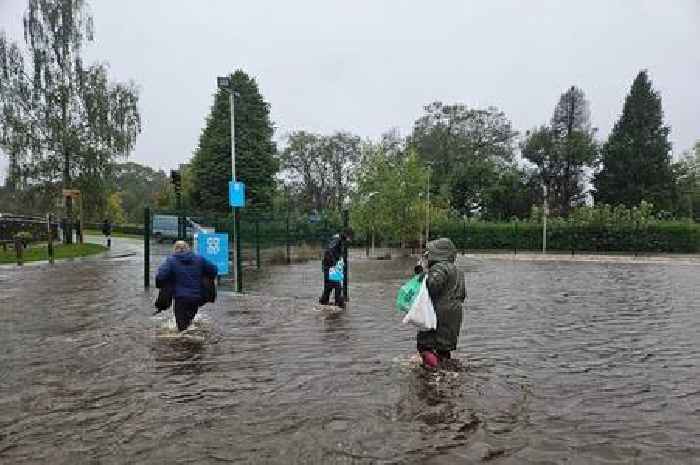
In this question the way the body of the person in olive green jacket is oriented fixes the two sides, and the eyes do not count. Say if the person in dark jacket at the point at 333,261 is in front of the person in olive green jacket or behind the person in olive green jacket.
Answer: in front

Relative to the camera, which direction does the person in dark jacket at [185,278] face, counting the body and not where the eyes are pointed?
away from the camera

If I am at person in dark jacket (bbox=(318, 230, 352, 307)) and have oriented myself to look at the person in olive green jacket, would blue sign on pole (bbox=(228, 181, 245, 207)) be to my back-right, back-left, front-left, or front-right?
back-right

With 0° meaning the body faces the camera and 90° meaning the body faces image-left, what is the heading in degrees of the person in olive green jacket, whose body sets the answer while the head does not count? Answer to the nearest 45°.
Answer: approximately 135°

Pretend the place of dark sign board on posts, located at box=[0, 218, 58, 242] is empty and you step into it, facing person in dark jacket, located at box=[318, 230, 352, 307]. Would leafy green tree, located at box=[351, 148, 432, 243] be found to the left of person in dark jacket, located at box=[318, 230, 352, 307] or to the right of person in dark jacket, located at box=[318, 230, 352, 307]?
left

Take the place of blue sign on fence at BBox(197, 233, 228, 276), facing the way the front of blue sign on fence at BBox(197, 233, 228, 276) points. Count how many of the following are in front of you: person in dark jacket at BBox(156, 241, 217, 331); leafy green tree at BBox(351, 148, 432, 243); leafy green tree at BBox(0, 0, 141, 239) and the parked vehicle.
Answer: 1

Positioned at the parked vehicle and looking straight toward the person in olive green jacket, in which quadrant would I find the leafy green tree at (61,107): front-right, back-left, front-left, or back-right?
back-right

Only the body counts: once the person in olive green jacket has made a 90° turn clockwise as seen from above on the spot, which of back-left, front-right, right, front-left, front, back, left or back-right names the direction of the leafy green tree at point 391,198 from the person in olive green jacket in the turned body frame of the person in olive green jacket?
front-left

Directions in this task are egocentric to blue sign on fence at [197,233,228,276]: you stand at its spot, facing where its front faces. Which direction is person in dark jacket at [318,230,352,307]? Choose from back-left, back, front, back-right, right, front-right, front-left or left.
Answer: front-left

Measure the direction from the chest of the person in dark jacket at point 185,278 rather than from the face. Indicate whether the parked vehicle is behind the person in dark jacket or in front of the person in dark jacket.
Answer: in front

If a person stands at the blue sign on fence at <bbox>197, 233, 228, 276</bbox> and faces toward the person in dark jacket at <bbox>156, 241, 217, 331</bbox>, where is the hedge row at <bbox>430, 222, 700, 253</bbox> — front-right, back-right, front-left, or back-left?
back-left

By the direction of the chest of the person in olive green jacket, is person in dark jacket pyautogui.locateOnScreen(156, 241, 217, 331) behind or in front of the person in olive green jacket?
in front

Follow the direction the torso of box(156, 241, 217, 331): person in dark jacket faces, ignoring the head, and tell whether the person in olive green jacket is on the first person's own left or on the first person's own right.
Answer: on the first person's own right
